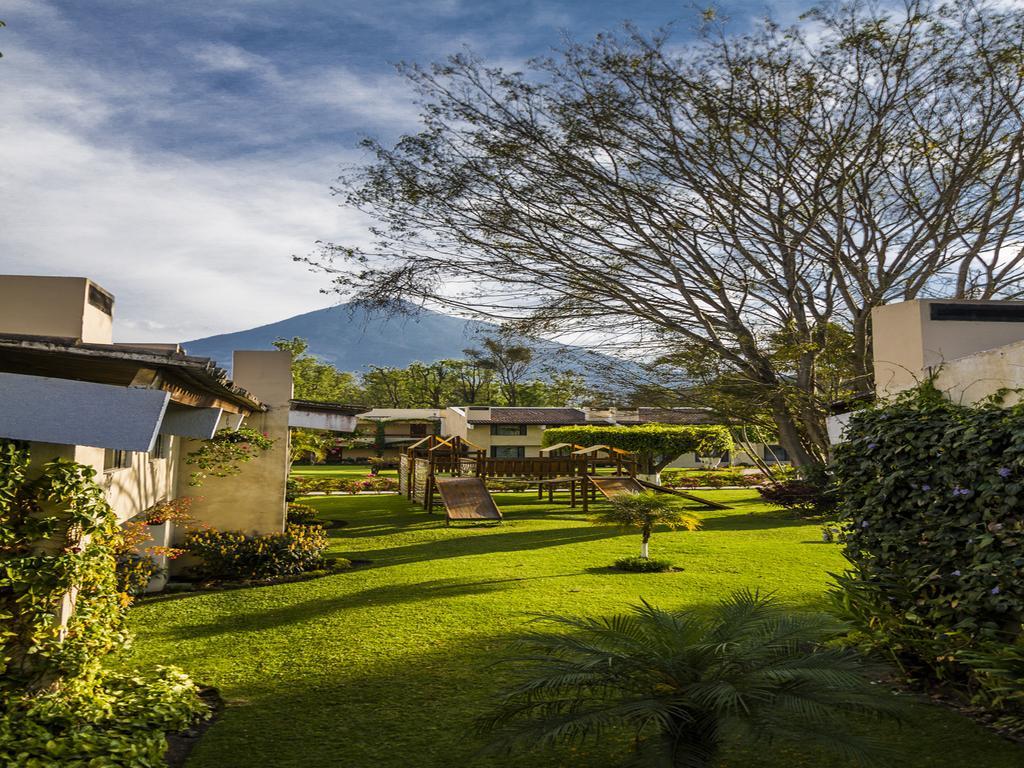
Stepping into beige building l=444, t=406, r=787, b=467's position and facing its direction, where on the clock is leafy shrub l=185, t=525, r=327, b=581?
The leafy shrub is roughly at 12 o'clock from the beige building.

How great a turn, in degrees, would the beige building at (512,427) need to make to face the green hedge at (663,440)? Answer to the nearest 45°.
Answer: approximately 45° to its left

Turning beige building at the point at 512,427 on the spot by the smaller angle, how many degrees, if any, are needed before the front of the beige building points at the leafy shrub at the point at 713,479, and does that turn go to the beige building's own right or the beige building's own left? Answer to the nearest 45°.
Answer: approximately 45° to the beige building's own left

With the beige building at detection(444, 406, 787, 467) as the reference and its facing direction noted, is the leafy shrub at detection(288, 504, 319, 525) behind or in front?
in front

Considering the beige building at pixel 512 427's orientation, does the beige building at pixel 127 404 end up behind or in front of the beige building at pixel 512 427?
in front

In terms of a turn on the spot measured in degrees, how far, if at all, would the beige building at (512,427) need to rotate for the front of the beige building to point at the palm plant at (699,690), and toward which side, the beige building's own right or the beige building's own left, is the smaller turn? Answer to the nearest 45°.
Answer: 0° — it already faces it

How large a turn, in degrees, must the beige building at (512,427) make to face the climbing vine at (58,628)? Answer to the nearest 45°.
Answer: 0° — it already faces it

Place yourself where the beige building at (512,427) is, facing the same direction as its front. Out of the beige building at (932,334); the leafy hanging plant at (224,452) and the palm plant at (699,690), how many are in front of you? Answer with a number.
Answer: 3

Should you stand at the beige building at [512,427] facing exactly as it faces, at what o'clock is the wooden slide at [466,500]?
The wooden slide is roughly at 12 o'clock from the beige building.

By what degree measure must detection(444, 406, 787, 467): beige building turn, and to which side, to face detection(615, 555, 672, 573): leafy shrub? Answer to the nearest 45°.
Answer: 0° — it already faces it

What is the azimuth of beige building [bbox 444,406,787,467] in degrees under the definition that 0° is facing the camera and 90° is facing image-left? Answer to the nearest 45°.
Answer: approximately 0°
